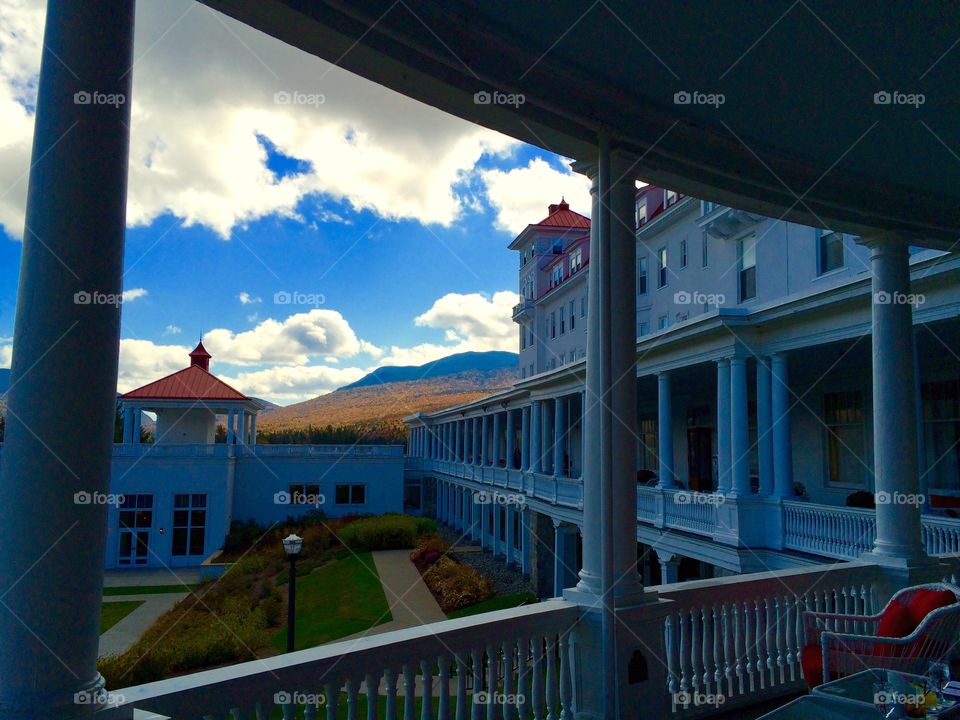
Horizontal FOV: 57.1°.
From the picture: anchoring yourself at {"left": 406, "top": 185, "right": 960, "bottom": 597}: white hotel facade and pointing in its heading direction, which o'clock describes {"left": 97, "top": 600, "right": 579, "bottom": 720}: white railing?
The white railing is roughly at 11 o'clock from the white hotel facade.

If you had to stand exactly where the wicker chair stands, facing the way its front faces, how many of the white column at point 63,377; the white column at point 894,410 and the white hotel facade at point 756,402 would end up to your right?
2

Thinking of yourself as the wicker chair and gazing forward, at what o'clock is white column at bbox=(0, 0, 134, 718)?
The white column is roughly at 10 o'clock from the wicker chair.

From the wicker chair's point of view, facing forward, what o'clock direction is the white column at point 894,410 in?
The white column is roughly at 3 o'clock from the wicker chair.

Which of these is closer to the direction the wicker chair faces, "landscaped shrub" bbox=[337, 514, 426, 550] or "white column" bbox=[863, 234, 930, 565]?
the landscaped shrub

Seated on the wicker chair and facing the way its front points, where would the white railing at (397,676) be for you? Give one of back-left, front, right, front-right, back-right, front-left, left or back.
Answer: front-left

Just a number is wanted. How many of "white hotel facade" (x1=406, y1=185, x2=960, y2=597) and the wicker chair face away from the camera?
0

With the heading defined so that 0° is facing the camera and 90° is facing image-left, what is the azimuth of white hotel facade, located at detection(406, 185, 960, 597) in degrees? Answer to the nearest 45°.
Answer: approximately 45°

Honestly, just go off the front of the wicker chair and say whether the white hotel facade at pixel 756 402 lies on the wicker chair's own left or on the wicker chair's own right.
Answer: on the wicker chair's own right

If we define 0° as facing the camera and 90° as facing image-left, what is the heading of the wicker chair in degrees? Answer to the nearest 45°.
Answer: approximately 90°

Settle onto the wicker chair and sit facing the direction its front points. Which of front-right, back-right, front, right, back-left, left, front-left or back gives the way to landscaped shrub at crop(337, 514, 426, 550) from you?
front-right
